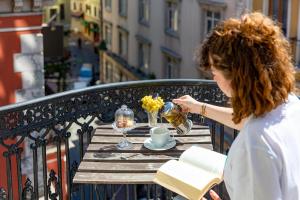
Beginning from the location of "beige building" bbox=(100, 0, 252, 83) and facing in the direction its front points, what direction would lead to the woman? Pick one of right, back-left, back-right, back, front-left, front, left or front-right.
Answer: front-left

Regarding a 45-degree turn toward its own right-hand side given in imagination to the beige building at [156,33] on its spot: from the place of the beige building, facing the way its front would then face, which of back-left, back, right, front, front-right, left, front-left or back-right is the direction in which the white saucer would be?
left

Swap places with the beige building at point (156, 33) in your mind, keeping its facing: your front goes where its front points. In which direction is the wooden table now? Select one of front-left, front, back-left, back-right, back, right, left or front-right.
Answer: front-left

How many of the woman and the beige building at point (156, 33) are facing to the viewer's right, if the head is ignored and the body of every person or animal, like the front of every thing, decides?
0

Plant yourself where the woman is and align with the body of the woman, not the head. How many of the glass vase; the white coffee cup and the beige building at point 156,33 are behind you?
0

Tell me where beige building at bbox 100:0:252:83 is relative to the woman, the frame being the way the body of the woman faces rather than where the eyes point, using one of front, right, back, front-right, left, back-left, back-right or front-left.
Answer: front-right

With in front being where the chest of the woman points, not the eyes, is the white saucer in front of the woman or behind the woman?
in front

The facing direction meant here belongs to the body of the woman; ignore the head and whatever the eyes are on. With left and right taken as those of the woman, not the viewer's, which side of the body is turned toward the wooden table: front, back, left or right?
front

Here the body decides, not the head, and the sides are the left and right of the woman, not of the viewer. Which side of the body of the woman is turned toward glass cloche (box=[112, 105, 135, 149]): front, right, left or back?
front

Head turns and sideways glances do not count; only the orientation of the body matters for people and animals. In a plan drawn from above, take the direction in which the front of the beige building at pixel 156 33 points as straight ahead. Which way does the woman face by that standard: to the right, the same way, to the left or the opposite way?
to the right

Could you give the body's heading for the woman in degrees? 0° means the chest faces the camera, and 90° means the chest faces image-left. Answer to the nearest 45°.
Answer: approximately 135°

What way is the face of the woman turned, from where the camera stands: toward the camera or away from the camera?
away from the camera
